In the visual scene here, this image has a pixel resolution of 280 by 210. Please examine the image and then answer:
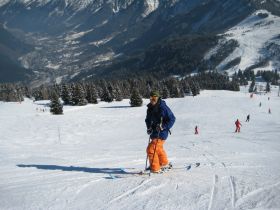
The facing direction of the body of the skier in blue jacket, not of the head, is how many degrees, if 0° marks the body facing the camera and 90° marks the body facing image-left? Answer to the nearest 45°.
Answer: approximately 45°
